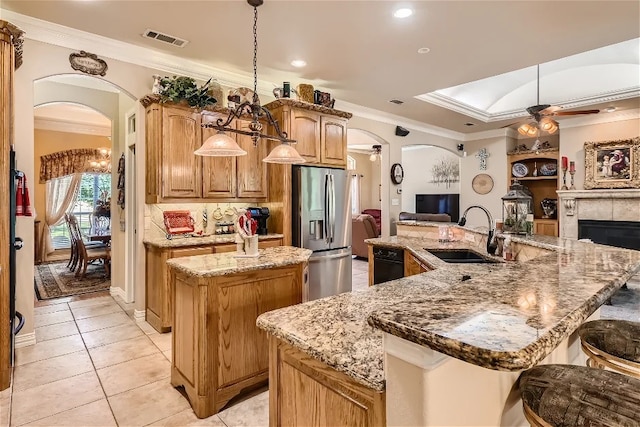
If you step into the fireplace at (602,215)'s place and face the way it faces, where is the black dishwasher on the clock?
The black dishwasher is roughly at 1 o'clock from the fireplace.

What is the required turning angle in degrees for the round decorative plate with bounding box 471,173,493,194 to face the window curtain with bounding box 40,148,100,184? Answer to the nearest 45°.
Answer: approximately 45° to its right

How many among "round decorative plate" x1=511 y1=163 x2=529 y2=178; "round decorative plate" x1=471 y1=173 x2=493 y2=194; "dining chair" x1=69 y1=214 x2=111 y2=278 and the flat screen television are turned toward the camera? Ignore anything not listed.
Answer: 3

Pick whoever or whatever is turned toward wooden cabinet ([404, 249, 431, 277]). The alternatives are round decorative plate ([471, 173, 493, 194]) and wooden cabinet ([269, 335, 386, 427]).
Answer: the round decorative plate

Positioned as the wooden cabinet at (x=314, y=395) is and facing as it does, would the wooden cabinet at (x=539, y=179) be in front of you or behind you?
behind

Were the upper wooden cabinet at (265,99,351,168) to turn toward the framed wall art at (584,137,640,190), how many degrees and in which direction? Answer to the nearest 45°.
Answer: approximately 45° to its left

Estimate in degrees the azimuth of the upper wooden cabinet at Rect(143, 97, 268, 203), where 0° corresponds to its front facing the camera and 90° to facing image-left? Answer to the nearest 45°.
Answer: approximately 315°

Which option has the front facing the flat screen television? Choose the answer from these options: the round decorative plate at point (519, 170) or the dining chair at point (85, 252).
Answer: the dining chair

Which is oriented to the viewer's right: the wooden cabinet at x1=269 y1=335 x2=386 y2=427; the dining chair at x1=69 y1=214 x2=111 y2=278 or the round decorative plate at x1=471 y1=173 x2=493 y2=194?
the dining chair

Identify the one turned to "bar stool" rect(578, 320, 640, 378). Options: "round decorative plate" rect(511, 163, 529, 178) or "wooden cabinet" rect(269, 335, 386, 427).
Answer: the round decorative plate

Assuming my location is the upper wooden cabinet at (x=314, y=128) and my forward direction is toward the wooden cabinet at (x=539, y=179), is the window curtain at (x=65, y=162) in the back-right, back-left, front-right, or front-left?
back-left
